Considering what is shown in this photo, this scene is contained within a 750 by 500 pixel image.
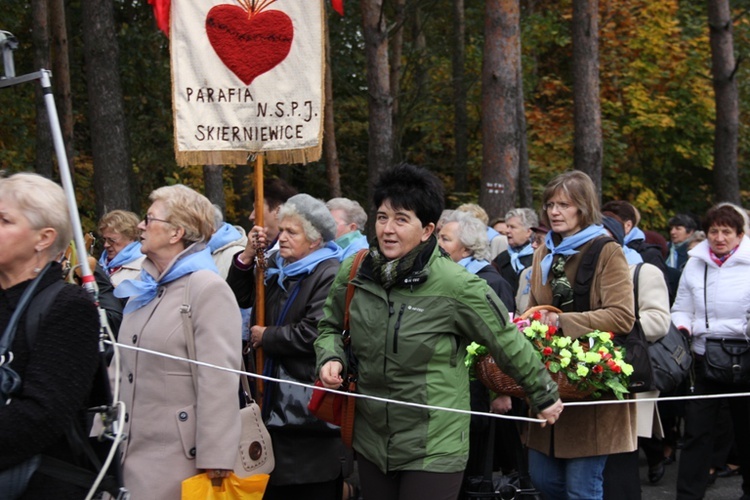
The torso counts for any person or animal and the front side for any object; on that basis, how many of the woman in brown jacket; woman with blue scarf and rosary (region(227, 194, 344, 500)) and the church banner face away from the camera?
0

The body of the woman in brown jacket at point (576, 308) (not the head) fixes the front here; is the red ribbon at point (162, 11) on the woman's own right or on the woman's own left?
on the woman's own right

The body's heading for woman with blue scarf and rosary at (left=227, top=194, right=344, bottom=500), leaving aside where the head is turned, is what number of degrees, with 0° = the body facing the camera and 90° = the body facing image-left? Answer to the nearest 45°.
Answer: approximately 45°

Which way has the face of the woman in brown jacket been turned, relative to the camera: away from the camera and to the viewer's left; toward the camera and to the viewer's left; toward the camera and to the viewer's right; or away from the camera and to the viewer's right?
toward the camera and to the viewer's left

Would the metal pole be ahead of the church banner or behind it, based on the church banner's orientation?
ahead

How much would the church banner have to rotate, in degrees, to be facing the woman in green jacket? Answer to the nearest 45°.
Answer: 0° — it already faces them

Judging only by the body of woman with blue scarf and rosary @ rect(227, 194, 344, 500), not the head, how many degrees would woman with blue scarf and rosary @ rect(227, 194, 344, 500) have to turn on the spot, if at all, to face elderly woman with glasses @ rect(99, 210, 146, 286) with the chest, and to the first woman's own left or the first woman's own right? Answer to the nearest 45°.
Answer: approximately 90° to the first woman's own right

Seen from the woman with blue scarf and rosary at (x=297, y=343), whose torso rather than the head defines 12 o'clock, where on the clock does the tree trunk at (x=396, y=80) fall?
The tree trunk is roughly at 5 o'clock from the woman with blue scarf and rosary.

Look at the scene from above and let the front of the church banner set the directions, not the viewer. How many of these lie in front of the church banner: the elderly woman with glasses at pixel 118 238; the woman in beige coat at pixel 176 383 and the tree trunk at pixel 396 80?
1

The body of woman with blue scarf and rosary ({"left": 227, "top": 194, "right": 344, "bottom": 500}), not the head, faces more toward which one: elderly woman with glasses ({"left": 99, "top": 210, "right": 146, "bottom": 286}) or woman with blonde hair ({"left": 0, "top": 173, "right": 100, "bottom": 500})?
the woman with blonde hair

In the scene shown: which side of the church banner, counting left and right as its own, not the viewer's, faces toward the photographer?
front
